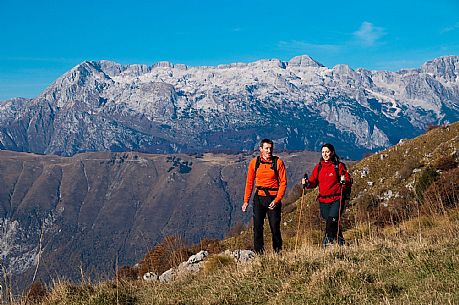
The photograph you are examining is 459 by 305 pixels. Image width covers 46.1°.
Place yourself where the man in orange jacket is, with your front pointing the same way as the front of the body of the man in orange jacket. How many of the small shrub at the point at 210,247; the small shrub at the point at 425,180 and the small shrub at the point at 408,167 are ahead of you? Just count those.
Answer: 0

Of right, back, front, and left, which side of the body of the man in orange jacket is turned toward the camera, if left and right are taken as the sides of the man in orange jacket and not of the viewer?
front

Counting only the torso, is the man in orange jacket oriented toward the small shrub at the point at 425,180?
no

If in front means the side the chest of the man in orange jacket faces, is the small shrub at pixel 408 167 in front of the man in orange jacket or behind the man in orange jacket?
behind

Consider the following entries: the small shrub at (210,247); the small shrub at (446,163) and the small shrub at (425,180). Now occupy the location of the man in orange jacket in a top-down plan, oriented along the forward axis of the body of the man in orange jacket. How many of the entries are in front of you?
0

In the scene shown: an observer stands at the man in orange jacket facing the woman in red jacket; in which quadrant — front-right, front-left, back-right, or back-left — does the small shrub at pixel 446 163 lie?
front-left

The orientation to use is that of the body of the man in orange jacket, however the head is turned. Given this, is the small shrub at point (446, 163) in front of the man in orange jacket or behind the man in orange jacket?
behind

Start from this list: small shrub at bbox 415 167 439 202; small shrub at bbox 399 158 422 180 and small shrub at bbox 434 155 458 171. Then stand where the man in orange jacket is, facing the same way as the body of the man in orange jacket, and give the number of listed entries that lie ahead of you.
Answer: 0

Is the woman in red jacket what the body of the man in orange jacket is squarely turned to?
no

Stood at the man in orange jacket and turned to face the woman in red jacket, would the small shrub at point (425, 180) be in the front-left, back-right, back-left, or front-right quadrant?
front-left

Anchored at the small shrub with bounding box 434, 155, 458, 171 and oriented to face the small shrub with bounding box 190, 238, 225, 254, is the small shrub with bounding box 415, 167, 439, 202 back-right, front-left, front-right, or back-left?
front-left

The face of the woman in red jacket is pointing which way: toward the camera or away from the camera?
toward the camera

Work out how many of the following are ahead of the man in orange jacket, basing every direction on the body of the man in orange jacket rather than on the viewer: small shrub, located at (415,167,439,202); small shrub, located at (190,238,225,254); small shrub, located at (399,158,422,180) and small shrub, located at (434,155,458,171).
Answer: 0

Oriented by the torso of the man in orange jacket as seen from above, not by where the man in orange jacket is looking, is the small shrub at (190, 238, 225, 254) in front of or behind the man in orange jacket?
behind
